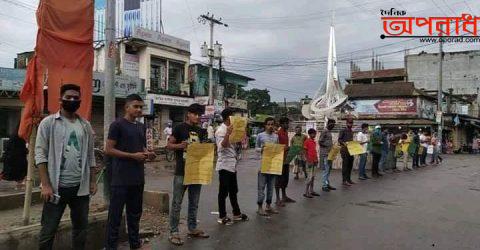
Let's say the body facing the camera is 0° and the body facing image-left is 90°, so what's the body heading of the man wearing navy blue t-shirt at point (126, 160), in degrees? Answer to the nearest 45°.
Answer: approximately 315°

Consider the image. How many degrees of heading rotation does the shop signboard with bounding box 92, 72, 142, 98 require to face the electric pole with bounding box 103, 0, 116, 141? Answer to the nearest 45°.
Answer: approximately 45° to its right

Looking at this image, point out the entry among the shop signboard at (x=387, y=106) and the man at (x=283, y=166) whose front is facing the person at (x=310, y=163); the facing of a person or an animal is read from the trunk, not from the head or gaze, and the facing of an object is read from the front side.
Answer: the shop signboard

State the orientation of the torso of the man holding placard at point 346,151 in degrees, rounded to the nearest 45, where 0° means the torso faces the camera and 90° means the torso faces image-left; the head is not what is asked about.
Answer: approximately 315°

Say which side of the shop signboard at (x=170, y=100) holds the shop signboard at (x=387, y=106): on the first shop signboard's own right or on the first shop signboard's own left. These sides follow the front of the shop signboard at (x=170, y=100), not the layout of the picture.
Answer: on the first shop signboard's own left

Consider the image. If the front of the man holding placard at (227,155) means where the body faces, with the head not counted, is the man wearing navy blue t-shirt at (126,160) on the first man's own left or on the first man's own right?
on the first man's own right

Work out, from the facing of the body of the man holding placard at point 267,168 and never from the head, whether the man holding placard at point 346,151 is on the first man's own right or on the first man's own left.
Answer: on the first man's own left

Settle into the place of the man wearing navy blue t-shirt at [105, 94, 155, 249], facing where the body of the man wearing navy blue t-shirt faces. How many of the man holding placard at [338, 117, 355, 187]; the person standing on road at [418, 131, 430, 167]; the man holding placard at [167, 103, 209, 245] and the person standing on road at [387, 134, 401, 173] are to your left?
4
